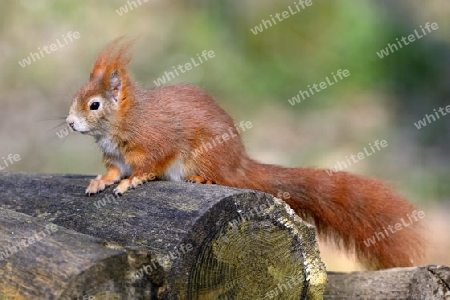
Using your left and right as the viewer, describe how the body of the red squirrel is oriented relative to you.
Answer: facing to the left of the viewer
